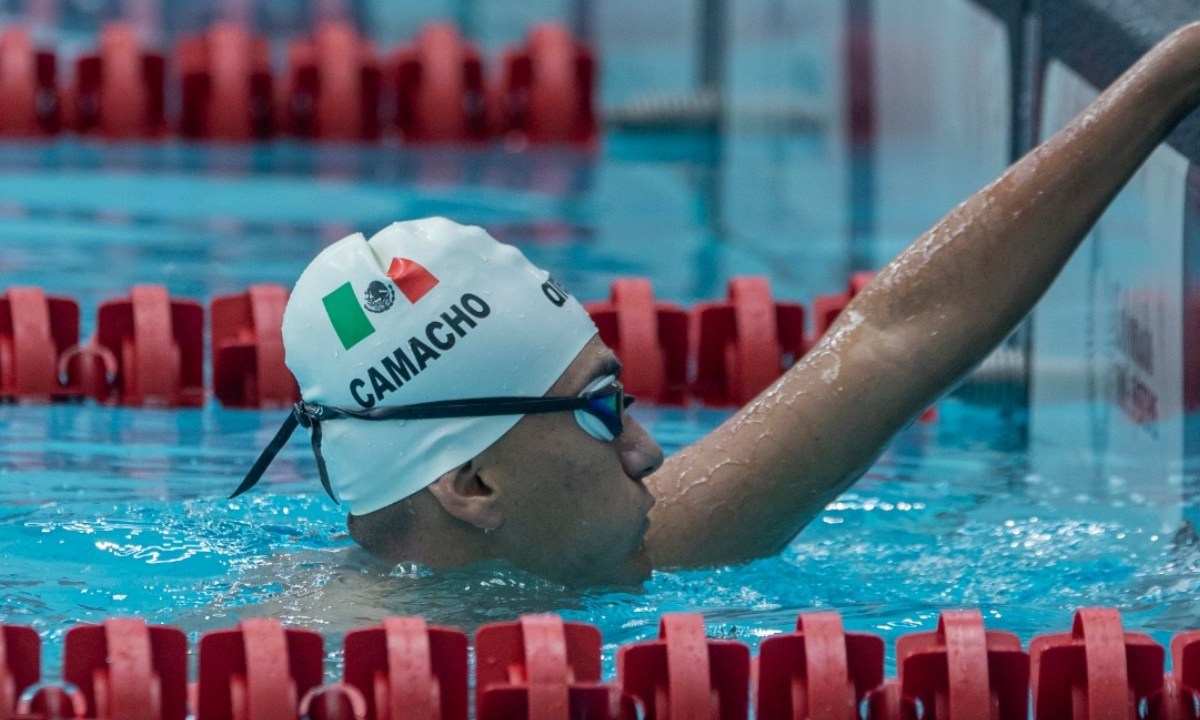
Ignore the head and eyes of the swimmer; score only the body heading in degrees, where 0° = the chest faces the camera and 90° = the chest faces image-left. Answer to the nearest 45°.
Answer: approximately 270°

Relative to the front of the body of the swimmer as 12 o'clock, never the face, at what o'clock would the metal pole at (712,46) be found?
The metal pole is roughly at 9 o'clock from the swimmer.

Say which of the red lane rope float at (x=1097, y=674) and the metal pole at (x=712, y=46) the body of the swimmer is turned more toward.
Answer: the red lane rope float

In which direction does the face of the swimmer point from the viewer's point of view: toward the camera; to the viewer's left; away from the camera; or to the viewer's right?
to the viewer's right

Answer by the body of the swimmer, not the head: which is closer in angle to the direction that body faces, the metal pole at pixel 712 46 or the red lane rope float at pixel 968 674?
the red lane rope float
